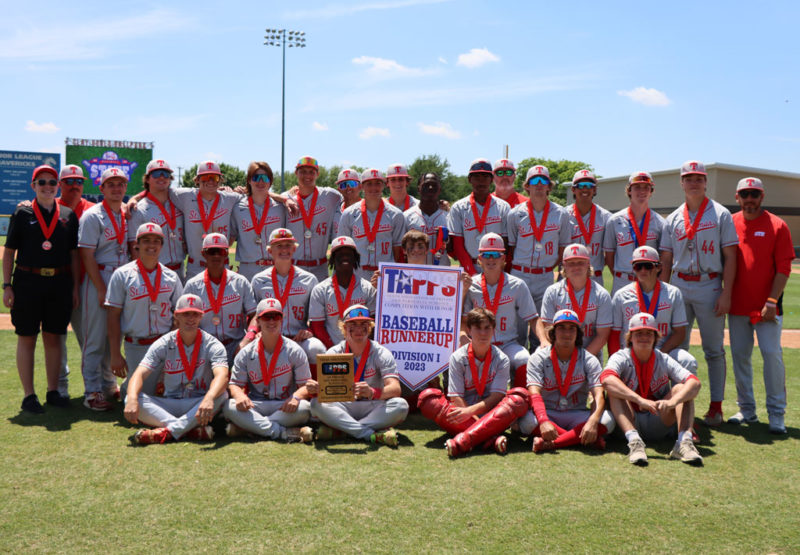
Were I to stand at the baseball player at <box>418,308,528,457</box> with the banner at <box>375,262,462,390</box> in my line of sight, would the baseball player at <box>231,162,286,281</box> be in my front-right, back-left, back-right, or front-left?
front-left

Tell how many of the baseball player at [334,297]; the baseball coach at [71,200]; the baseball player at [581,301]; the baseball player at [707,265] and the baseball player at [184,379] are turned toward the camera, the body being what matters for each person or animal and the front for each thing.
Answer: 5

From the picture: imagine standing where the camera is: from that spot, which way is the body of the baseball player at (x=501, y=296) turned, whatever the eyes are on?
toward the camera

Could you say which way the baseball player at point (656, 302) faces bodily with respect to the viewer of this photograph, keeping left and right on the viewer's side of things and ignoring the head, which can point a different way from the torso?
facing the viewer

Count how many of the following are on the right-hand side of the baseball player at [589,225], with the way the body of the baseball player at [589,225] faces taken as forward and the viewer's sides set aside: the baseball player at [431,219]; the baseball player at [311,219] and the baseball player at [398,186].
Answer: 3

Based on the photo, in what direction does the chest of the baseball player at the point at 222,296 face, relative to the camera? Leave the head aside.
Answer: toward the camera

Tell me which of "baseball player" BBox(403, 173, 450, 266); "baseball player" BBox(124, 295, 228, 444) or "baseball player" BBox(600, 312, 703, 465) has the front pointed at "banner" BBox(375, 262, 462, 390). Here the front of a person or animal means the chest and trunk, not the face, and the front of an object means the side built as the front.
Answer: "baseball player" BBox(403, 173, 450, 266)

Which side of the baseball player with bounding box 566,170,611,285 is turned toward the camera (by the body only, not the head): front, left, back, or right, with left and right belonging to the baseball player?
front

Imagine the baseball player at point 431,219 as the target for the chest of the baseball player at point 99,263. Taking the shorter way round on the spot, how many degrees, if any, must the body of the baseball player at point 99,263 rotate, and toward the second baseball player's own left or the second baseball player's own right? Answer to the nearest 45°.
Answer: approximately 45° to the second baseball player's own left

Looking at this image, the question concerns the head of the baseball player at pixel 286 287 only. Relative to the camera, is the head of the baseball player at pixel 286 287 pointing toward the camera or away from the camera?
toward the camera

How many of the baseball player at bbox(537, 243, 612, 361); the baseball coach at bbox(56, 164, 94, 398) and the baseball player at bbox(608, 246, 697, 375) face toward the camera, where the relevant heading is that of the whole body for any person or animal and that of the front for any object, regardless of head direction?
3

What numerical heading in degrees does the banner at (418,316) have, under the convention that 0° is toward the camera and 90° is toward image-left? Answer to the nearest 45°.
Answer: approximately 0°

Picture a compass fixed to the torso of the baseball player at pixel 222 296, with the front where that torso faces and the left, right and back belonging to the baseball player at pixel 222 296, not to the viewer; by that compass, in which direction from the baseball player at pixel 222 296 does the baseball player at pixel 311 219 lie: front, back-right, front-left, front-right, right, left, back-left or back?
back-left

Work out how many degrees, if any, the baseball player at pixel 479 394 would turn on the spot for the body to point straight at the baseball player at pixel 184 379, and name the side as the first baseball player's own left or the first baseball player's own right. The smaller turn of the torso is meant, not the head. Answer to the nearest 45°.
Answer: approximately 90° to the first baseball player's own right

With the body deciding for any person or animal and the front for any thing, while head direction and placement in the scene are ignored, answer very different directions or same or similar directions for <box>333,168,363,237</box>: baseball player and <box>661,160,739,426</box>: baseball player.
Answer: same or similar directions
